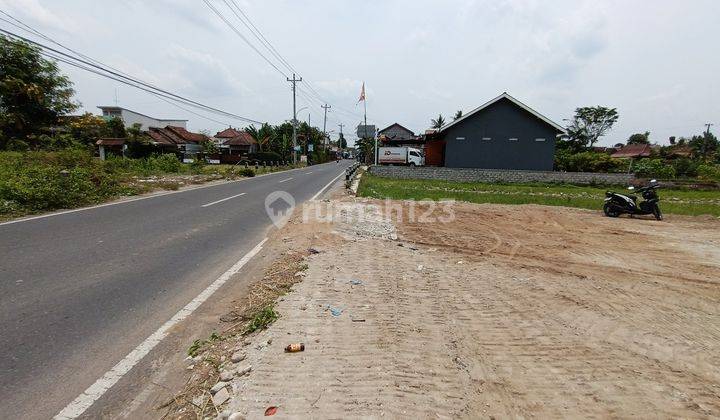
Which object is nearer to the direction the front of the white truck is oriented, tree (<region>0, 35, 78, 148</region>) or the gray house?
the gray house

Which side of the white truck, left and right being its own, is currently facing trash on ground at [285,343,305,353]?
right

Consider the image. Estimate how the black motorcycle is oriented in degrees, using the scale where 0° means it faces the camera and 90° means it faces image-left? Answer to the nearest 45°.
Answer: approximately 315°

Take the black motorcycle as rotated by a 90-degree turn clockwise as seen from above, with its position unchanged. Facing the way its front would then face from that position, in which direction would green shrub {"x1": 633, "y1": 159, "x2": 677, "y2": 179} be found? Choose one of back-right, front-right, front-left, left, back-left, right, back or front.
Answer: back-right

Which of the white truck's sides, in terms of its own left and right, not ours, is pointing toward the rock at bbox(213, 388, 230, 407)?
right

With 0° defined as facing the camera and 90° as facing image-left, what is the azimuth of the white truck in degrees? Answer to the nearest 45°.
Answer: approximately 270°

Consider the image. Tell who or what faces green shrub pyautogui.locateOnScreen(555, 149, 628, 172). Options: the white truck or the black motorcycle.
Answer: the white truck

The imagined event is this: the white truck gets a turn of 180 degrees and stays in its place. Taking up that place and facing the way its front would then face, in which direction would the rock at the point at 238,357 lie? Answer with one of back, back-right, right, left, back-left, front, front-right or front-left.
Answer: left
